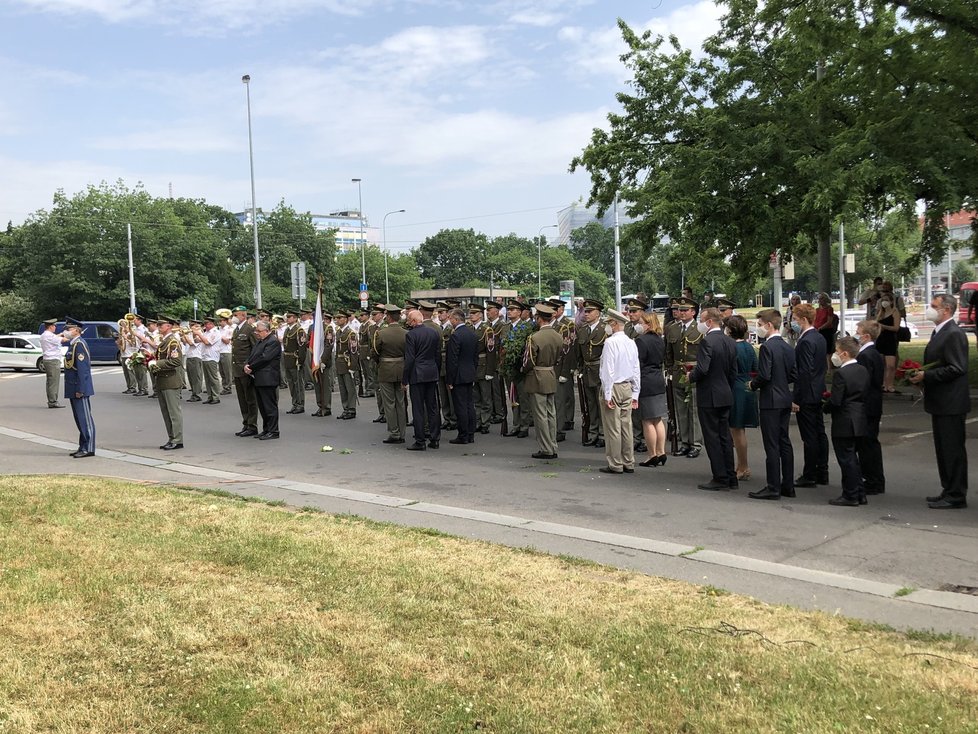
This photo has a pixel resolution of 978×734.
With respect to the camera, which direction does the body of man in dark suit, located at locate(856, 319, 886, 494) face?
to the viewer's left

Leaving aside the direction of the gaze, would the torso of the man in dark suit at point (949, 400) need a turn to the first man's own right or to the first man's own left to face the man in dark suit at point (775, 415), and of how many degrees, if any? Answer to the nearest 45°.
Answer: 0° — they already face them

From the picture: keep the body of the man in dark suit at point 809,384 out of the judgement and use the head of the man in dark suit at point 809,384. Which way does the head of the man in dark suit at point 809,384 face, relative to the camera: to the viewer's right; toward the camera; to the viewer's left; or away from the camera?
to the viewer's left

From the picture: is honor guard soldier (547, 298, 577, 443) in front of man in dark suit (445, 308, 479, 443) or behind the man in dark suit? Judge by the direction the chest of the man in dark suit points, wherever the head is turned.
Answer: behind

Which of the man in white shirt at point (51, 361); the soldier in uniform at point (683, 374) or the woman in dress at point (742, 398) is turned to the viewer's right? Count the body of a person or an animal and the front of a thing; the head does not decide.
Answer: the man in white shirt

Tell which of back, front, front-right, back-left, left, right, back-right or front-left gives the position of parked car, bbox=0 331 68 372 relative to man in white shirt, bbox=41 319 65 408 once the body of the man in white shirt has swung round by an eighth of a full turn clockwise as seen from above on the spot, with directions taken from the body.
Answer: back-left
